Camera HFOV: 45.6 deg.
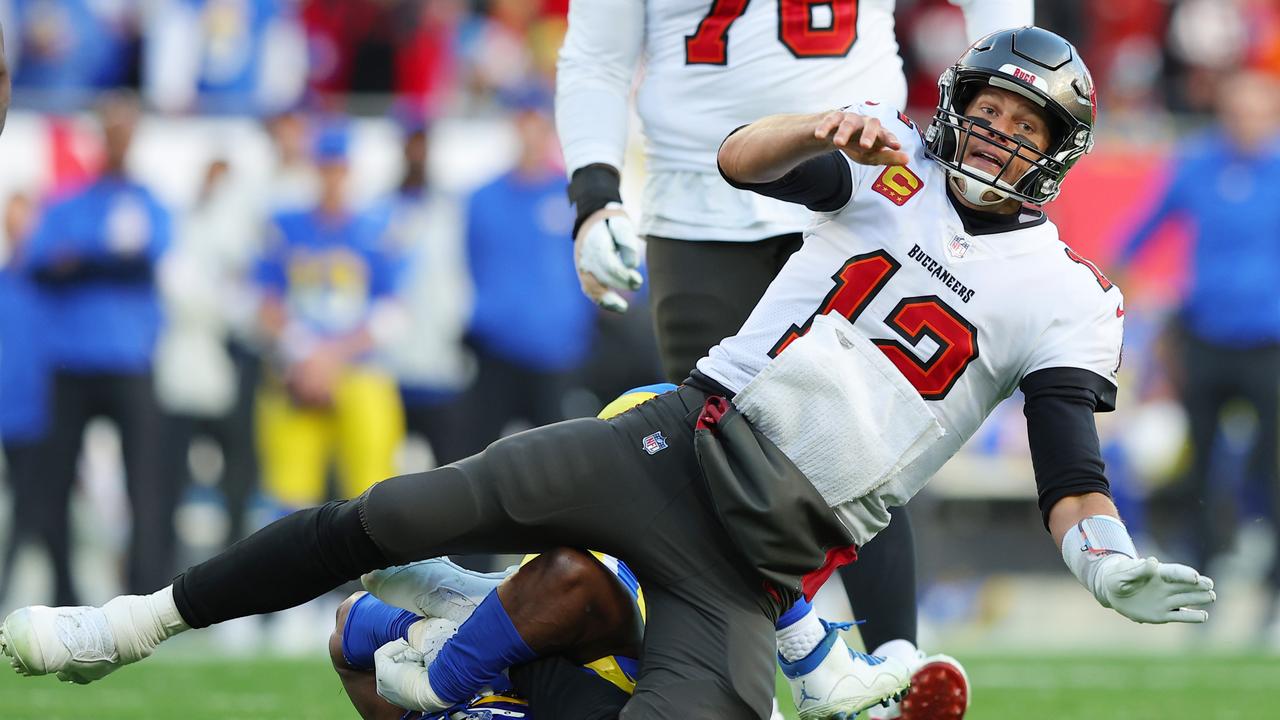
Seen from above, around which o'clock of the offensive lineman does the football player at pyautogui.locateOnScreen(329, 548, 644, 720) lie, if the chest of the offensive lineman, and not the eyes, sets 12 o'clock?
The football player is roughly at 1 o'clock from the offensive lineman.

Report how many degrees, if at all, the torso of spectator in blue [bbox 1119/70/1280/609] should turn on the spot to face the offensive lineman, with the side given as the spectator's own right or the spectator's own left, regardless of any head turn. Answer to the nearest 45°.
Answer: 0° — they already face them

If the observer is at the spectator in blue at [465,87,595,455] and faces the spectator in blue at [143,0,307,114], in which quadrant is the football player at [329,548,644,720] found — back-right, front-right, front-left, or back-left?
back-left

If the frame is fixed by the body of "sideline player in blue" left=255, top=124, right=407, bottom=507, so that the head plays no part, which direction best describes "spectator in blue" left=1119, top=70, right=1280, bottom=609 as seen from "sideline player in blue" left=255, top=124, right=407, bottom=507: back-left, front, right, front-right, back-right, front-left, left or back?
left

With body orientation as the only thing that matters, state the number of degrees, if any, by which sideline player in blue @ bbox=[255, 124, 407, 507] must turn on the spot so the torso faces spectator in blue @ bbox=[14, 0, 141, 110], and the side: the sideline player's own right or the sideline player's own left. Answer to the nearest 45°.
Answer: approximately 135° to the sideline player's own right

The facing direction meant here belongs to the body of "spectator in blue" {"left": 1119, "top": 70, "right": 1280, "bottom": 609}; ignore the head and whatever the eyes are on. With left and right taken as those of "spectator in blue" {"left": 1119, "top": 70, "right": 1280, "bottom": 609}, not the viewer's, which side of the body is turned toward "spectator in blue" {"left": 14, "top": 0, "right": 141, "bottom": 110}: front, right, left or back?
right

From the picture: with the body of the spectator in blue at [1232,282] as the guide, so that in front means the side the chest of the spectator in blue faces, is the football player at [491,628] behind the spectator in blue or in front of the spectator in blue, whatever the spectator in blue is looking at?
in front

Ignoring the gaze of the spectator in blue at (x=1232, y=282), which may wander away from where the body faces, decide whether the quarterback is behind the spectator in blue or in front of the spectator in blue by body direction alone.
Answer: in front

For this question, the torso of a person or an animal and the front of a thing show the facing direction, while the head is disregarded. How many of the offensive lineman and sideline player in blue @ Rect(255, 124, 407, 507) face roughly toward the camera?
2
